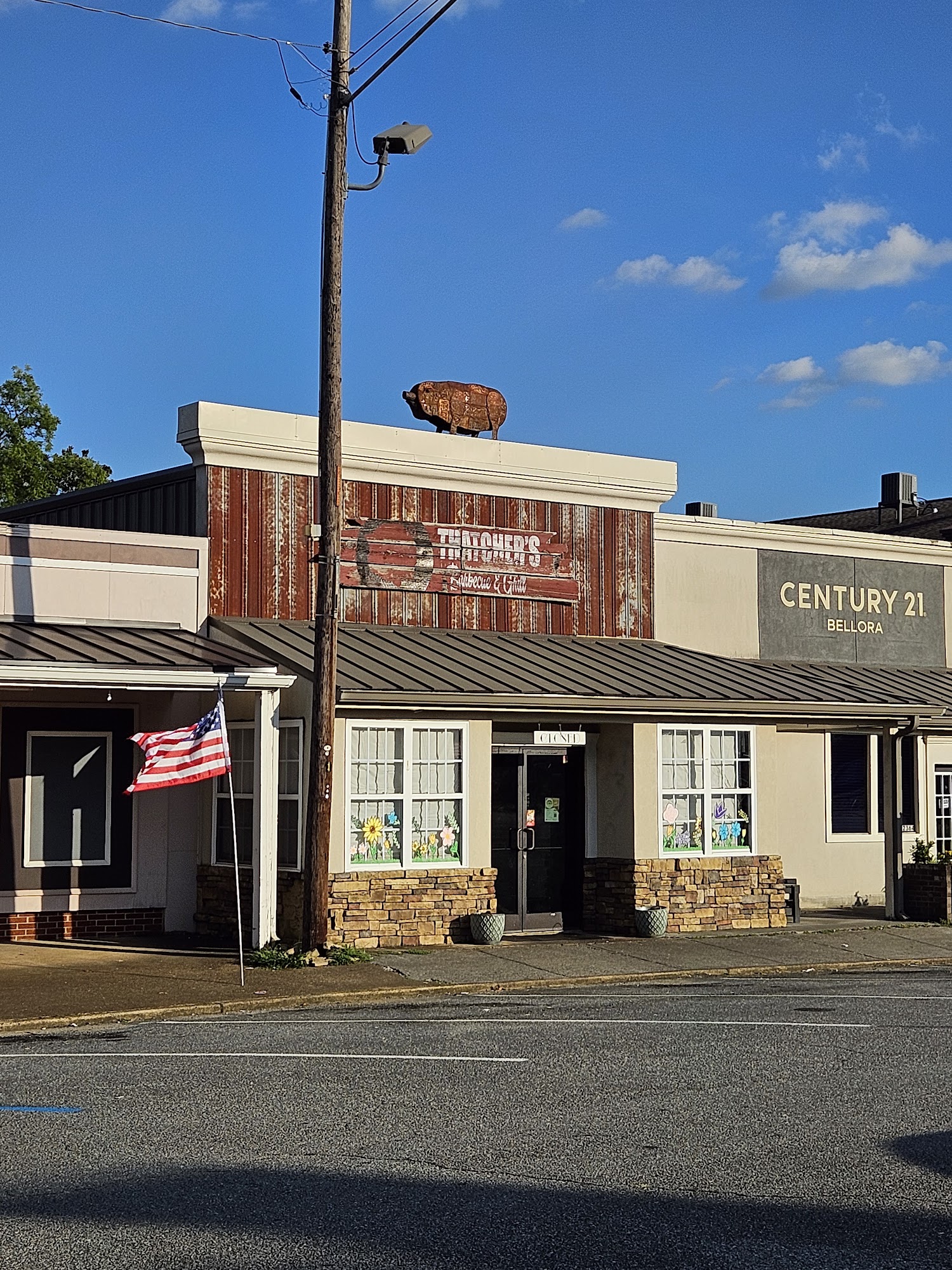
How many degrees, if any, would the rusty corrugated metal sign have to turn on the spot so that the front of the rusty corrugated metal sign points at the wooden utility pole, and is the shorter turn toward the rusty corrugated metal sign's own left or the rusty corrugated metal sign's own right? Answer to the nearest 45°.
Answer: approximately 45° to the rusty corrugated metal sign's own right

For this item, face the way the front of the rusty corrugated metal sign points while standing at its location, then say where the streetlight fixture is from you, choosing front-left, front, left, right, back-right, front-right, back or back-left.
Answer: front-right

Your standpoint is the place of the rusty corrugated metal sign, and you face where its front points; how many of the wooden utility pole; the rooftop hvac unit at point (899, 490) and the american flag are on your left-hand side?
1

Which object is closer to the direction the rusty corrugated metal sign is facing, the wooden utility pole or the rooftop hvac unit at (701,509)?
the wooden utility pole

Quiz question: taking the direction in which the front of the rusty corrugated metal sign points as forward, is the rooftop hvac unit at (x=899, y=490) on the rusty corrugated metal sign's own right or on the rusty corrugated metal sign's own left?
on the rusty corrugated metal sign's own left

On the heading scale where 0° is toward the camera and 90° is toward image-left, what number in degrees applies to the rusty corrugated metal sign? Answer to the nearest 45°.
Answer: approximately 315°
